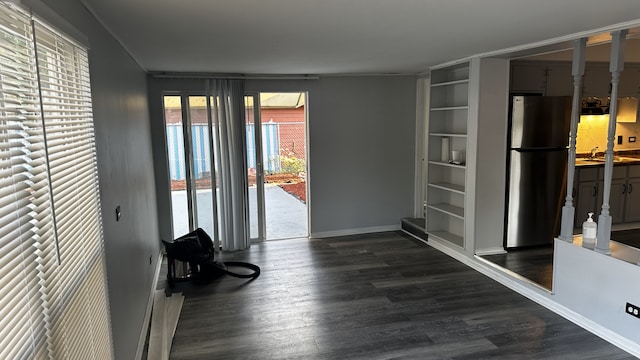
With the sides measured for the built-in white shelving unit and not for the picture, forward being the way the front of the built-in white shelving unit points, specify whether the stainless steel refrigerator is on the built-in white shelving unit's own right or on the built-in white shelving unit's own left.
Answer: on the built-in white shelving unit's own left

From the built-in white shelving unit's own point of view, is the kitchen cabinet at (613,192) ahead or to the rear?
to the rear

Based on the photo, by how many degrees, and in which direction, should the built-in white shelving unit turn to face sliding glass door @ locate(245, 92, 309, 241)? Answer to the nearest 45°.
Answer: approximately 45° to its right

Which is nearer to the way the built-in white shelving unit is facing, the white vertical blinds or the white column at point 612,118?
the white vertical blinds

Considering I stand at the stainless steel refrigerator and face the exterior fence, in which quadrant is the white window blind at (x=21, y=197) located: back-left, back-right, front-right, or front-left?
front-left

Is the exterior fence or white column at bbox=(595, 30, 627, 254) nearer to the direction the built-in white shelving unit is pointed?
the exterior fence

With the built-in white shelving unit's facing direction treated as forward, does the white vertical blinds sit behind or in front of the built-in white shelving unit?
in front

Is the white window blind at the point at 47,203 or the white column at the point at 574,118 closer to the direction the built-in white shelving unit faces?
the white window blind

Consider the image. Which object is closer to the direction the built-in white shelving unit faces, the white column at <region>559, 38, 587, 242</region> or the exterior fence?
the exterior fence

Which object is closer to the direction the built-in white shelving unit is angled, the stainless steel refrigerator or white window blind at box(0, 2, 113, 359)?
the white window blind

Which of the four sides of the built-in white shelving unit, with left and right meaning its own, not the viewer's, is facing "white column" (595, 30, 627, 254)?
left

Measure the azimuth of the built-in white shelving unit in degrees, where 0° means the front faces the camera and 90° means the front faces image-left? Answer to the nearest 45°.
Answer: approximately 45°

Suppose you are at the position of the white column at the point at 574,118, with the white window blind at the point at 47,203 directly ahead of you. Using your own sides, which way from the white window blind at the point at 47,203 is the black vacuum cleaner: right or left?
right

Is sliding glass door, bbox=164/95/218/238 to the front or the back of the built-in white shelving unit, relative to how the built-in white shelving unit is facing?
to the front

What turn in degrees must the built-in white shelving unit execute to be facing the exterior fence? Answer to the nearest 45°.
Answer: approximately 45° to its right
